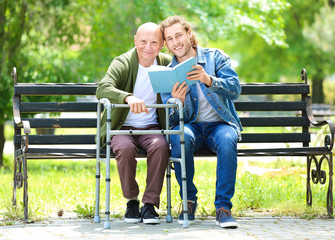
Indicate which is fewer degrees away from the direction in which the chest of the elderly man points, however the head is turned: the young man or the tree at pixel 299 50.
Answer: the young man

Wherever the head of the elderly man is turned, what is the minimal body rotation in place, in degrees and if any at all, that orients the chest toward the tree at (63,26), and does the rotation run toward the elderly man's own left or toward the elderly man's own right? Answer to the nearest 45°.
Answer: approximately 180°

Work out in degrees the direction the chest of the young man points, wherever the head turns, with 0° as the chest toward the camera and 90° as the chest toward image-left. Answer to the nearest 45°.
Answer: approximately 0°

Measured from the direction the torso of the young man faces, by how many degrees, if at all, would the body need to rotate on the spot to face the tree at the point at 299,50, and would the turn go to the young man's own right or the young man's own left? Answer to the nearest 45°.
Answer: approximately 180°

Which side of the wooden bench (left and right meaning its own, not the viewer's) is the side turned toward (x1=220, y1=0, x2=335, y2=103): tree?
back

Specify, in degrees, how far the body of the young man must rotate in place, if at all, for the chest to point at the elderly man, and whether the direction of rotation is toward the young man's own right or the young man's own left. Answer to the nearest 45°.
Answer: approximately 90° to the young man's own right
